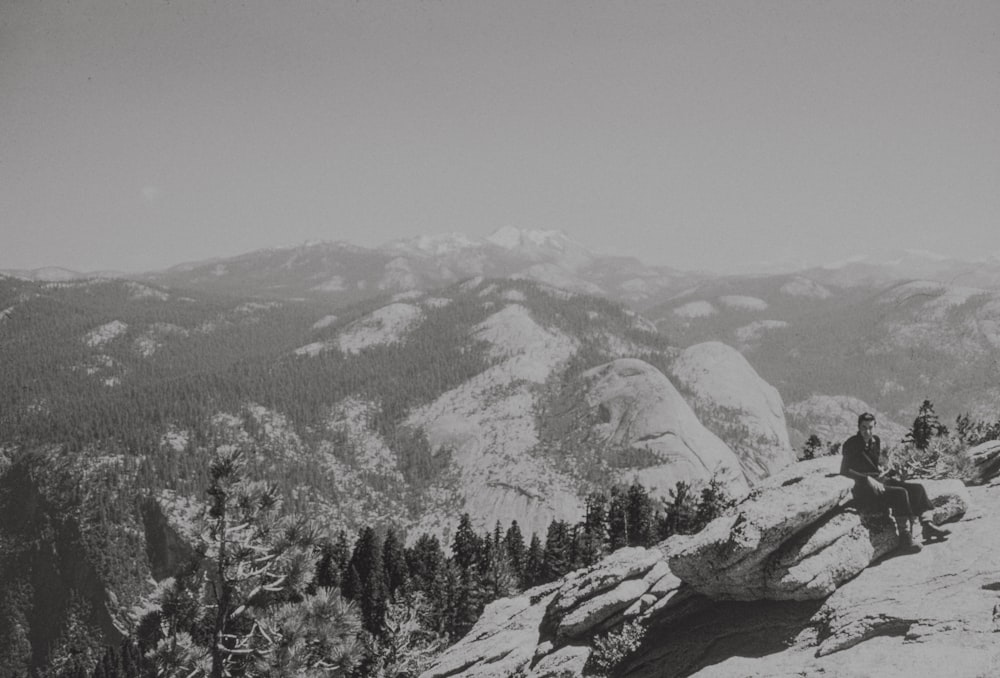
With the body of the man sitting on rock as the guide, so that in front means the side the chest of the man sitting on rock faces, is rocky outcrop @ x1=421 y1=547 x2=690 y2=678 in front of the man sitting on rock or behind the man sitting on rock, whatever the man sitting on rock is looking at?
behind

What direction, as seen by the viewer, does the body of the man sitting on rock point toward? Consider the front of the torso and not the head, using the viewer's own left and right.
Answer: facing the viewer and to the right of the viewer

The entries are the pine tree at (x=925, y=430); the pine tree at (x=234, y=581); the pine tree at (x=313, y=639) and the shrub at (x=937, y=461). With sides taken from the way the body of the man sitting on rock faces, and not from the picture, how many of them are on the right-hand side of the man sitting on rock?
2

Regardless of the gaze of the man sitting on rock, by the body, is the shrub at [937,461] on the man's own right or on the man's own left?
on the man's own left

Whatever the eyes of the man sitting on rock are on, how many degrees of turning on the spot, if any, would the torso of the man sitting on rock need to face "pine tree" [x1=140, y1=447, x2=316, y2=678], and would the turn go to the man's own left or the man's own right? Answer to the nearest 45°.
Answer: approximately 90° to the man's own right

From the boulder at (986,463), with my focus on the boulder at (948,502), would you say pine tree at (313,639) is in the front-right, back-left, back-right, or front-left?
front-right

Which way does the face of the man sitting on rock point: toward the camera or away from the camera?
toward the camera

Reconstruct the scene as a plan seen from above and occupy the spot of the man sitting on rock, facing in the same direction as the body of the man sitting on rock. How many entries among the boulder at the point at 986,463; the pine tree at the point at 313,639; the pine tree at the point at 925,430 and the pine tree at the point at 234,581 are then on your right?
2
